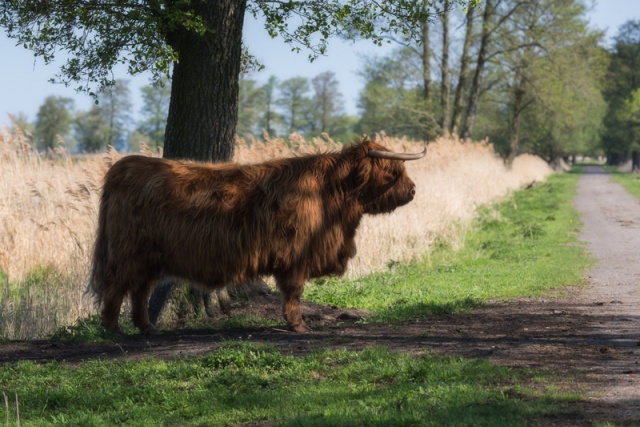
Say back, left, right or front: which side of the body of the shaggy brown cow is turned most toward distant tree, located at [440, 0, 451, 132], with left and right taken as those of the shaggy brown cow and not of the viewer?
left

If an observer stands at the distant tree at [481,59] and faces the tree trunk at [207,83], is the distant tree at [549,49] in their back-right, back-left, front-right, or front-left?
back-left

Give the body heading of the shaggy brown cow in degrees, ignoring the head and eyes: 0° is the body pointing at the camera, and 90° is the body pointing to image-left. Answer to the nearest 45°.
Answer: approximately 270°

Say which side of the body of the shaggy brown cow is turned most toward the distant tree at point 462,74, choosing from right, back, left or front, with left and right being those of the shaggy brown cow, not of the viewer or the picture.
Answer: left
